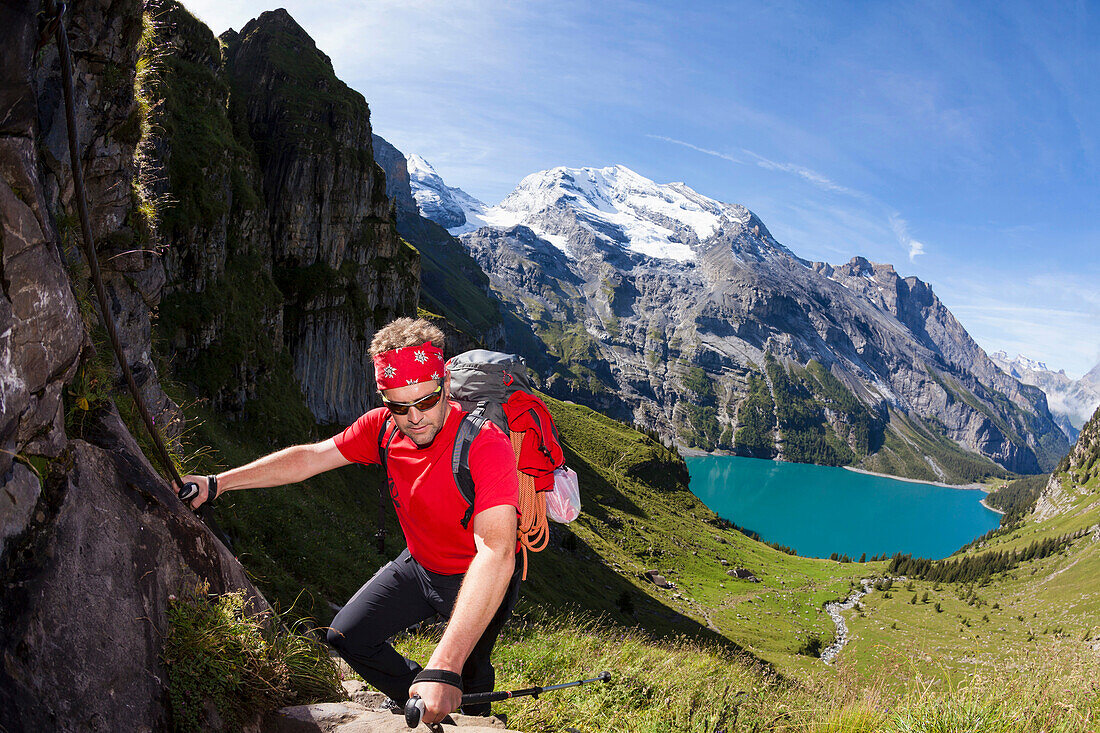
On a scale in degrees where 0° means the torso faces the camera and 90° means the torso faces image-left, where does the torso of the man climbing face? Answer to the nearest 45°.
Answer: approximately 45°

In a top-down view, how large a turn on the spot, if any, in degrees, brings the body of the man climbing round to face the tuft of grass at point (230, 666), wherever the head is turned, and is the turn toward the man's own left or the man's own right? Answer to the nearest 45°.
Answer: approximately 45° to the man's own right

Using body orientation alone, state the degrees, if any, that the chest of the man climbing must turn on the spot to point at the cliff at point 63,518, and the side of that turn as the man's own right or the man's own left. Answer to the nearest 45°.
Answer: approximately 45° to the man's own right
